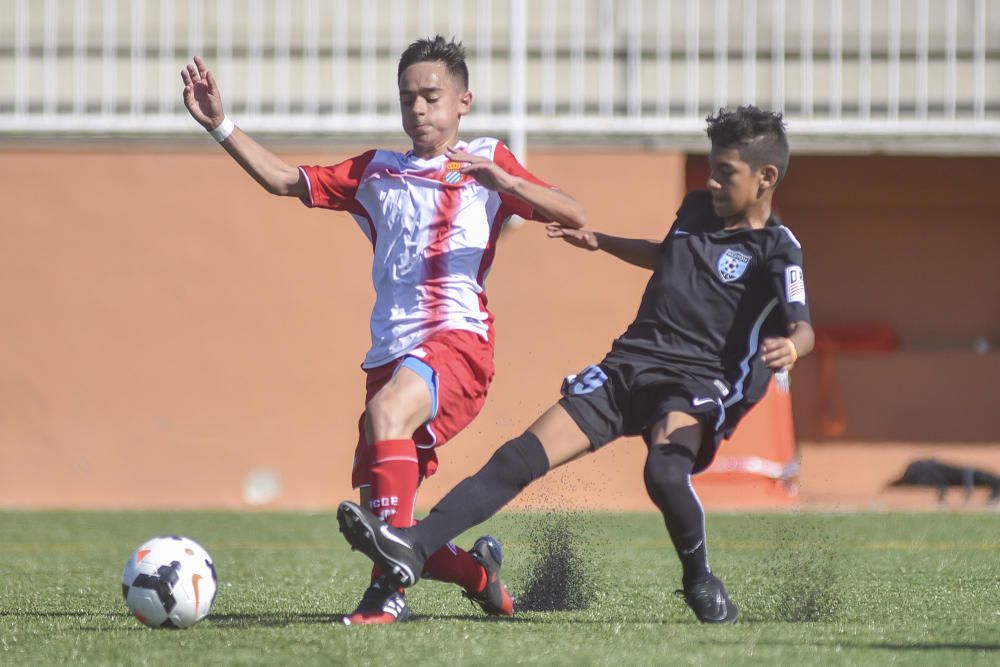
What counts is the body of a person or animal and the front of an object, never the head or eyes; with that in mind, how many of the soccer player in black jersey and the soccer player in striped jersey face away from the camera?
0

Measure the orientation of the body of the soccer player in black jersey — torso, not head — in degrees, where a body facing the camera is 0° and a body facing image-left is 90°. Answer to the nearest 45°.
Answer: approximately 45°

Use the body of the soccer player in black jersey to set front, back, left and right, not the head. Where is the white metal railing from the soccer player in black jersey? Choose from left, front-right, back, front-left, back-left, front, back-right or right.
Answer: back-right

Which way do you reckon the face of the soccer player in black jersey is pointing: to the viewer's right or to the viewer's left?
to the viewer's left

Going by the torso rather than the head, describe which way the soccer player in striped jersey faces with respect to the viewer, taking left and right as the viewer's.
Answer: facing the viewer and to the left of the viewer

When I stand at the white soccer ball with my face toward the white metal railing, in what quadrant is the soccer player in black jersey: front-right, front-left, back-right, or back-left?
front-right

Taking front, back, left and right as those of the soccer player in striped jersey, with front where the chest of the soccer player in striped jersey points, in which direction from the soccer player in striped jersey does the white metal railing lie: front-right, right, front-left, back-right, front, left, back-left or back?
back-right
